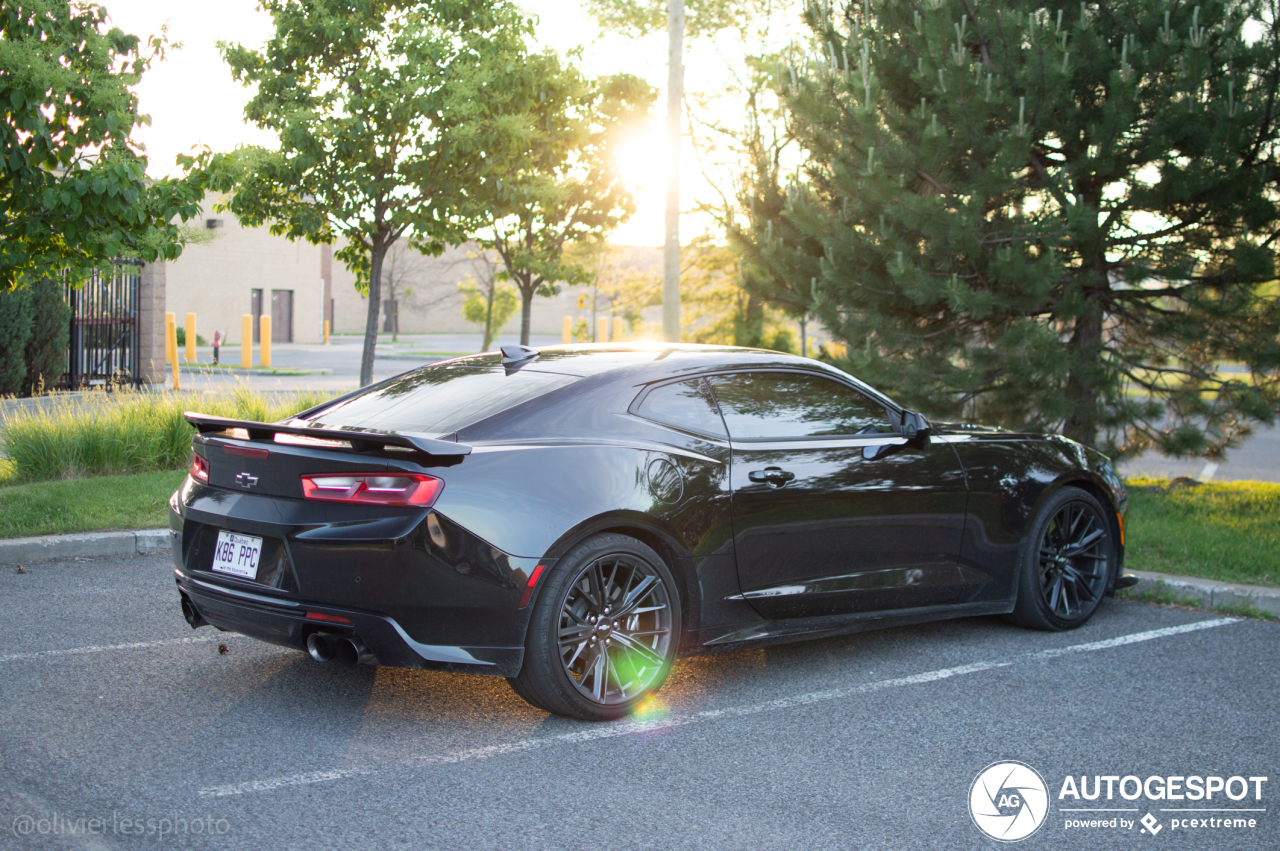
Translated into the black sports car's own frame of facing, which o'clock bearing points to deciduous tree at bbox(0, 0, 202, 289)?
The deciduous tree is roughly at 9 o'clock from the black sports car.

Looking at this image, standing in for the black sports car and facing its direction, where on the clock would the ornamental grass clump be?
The ornamental grass clump is roughly at 9 o'clock from the black sports car.

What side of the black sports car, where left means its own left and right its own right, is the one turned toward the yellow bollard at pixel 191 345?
left

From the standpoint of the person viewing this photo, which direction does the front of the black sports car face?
facing away from the viewer and to the right of the viewer

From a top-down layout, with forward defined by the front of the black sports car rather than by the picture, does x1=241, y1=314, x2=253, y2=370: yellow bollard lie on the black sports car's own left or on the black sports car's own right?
on the black sports car's own left

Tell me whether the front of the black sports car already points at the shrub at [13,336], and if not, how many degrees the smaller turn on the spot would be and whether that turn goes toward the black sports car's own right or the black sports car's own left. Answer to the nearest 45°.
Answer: approximately 90° to the black sports car's own left

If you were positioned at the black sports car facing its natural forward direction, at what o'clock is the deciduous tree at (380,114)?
The deciduous tree is roughly at 10 o'clock from the black sports car.

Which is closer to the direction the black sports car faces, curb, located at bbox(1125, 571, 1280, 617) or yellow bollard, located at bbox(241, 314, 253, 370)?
the curb

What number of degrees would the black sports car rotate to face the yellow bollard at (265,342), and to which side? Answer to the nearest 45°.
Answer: approximately 45° to its left

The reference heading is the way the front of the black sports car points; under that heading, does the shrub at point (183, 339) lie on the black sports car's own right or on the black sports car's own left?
on the black sports car's own left
